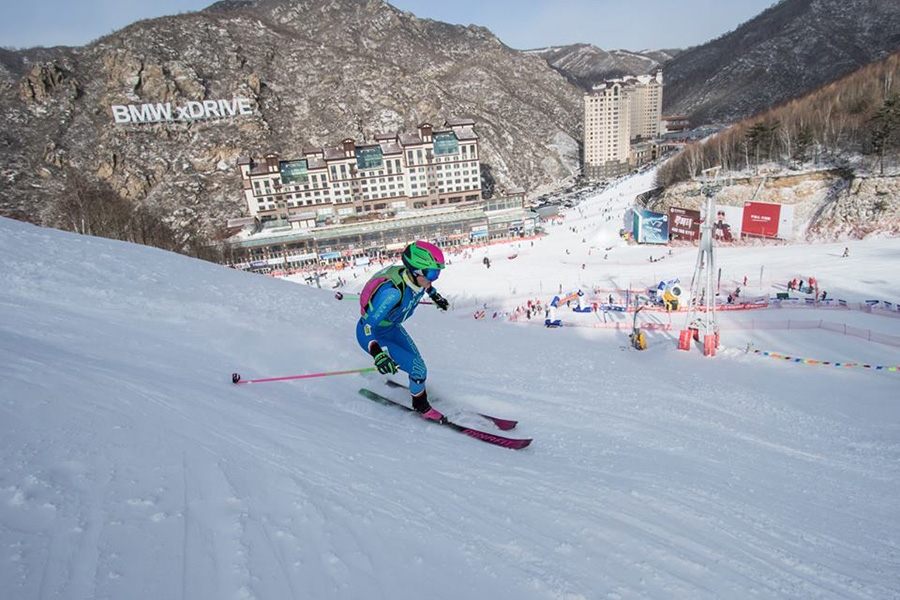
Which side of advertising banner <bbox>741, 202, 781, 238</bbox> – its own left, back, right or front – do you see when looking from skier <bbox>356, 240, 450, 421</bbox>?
front

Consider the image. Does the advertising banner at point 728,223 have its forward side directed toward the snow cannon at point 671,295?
yes

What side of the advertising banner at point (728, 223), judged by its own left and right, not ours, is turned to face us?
front

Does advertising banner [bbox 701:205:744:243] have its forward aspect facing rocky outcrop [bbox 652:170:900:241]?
no

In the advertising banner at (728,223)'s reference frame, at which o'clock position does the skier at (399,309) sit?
The skier is roughly at 12 o'clock from the advertising banner.

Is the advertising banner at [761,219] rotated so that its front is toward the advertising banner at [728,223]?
no

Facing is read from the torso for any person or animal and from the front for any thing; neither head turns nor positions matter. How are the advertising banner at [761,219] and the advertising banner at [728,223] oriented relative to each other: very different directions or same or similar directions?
same or similar directions

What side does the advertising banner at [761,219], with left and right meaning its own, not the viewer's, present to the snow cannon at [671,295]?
front

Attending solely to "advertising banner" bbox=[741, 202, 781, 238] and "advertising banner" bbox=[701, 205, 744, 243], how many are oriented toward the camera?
2

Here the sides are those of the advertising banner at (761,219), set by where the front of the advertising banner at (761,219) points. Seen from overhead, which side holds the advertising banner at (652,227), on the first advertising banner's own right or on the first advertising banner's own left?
on the first advertising banner's own right

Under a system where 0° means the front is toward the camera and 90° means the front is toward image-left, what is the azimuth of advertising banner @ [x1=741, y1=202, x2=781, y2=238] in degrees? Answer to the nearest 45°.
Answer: approximately 0°

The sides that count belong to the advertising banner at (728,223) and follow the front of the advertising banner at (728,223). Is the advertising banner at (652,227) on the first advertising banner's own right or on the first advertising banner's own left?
on the first advertising banner's own right

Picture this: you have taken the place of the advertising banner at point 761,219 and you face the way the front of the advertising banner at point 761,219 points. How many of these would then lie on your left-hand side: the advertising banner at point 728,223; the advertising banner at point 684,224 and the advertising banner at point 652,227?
0
